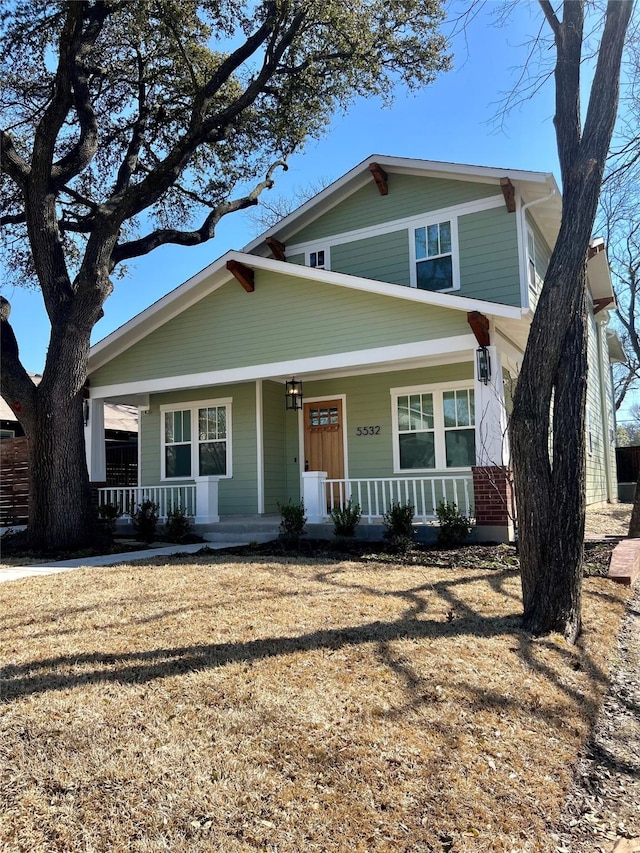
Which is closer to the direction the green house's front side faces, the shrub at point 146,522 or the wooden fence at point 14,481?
the shrub

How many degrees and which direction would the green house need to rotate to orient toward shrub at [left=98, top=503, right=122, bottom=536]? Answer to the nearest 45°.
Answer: approximately 45° to its right

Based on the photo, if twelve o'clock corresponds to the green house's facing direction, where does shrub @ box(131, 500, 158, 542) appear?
The shrub is roughly at 1 o'clock from the green house.

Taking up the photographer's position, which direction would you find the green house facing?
facing the viewer and to the left of the viewer

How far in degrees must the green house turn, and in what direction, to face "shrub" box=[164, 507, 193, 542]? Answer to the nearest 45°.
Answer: approximately 45° to its right

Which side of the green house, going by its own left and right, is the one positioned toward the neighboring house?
right

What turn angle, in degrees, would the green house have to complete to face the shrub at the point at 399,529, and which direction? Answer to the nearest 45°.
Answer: approximately 45° to its left

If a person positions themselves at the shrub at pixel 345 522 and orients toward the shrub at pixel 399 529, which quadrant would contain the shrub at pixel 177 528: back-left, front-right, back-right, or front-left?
back-right
